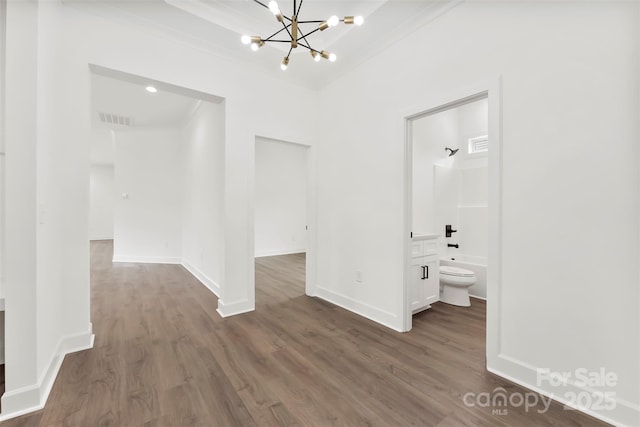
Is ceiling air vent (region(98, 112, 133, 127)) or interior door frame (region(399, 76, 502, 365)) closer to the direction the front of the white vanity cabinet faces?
the interior door frame

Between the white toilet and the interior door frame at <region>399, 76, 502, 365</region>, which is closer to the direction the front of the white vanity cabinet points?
the interior door frame

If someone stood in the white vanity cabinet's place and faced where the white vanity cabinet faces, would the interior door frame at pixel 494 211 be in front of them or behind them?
in front

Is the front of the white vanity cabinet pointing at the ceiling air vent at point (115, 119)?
no

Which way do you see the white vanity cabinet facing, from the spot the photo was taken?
facing the viewer and to the right of the viewer

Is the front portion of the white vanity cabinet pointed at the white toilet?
no

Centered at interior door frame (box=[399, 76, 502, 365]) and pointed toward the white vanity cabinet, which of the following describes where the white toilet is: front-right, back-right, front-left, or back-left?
front-right

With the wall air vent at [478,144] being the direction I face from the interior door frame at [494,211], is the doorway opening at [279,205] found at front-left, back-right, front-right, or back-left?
front-left
